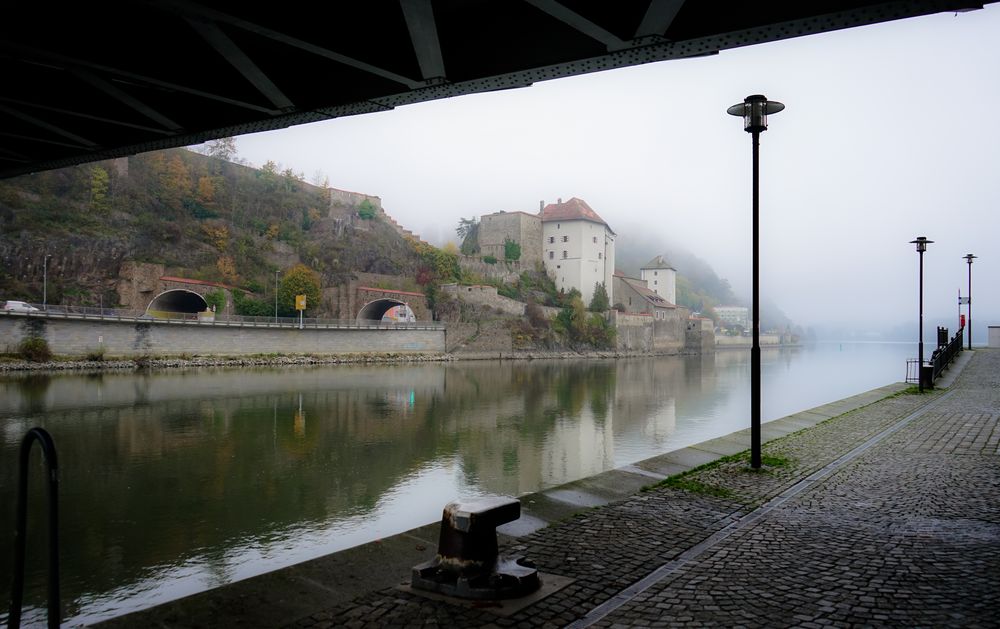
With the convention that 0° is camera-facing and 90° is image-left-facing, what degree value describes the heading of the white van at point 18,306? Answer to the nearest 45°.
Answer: approximately 270°

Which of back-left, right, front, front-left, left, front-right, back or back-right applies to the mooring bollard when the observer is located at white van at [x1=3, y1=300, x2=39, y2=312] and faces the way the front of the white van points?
right

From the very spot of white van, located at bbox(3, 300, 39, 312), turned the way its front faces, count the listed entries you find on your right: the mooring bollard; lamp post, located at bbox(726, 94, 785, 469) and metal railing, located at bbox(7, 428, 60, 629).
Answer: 3

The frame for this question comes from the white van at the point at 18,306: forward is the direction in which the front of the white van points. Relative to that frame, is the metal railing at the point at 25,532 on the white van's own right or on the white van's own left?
on the white van's own right

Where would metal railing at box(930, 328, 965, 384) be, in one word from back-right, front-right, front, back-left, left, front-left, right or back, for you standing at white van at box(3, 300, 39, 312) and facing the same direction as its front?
front-right

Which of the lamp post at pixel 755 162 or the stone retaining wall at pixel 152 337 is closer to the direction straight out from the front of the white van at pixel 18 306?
the stone retaining wall
